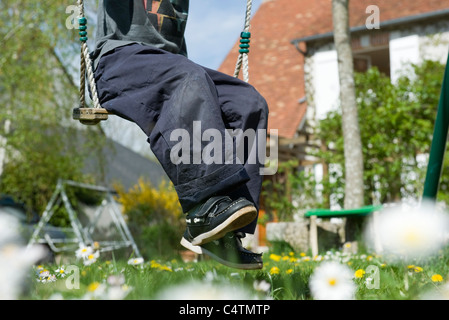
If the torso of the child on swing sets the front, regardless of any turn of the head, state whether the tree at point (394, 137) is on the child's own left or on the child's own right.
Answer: on the child's own left

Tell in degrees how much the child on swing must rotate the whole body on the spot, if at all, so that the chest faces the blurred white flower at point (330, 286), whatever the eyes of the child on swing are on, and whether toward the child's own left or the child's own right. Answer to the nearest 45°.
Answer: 0° — they already face it

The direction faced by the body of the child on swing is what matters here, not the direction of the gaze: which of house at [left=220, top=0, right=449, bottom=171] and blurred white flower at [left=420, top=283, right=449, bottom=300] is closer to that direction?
the blurred white flower

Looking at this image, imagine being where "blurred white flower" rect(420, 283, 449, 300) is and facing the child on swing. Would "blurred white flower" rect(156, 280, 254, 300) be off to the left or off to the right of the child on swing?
left

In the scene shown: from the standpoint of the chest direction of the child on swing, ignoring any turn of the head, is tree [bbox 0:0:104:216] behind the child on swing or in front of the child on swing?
behind

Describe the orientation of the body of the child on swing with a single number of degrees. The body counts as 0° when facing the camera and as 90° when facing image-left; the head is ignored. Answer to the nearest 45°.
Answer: approximately 315°

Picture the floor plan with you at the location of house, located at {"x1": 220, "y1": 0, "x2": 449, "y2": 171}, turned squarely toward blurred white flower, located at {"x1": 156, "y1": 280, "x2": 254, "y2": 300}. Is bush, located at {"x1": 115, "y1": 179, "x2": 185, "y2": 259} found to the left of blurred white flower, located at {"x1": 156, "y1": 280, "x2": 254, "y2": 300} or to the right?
right

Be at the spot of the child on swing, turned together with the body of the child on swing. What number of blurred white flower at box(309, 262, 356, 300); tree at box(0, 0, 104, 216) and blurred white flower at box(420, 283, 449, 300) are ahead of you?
2

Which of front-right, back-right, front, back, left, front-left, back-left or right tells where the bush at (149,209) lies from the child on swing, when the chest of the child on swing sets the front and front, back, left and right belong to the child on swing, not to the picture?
back-left

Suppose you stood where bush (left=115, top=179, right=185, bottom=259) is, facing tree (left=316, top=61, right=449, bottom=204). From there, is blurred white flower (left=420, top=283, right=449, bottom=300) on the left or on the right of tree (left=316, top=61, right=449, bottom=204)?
right

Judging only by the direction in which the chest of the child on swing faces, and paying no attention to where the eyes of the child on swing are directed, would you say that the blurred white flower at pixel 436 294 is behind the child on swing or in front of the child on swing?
in front
